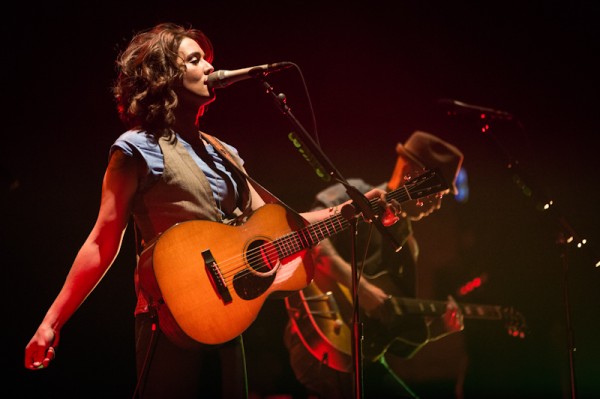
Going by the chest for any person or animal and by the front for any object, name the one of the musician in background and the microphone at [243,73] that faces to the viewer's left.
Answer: the microphone

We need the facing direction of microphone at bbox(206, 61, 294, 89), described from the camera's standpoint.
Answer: facing to the left of the viewer

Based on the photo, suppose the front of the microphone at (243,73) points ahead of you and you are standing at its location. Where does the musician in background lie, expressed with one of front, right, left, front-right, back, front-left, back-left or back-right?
right

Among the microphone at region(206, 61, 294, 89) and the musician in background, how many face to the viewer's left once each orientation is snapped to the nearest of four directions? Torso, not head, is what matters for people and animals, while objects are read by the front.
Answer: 1

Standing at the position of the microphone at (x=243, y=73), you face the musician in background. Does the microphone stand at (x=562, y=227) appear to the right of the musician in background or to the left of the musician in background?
right

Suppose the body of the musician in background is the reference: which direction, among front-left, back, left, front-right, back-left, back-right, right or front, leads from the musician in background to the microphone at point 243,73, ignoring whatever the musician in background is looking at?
front-right

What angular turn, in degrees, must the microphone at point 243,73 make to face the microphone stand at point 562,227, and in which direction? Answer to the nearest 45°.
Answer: approximately 135° to its right

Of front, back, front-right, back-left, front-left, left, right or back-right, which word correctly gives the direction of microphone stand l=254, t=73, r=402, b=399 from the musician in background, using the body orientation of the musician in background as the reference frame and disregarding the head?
front-right
